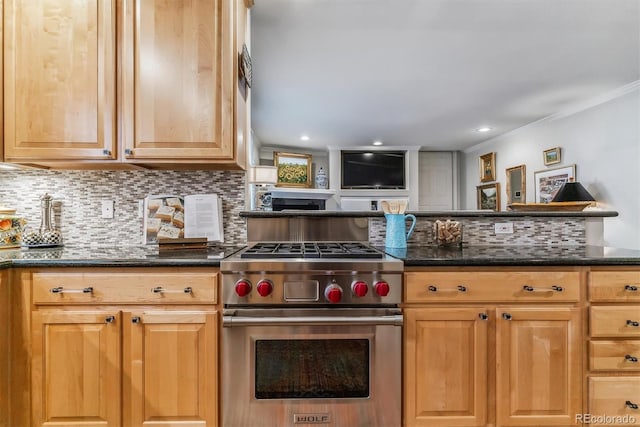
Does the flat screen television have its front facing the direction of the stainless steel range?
yes

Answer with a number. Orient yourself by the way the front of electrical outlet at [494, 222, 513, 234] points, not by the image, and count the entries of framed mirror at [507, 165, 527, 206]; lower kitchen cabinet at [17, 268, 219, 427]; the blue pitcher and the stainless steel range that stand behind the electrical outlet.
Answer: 1

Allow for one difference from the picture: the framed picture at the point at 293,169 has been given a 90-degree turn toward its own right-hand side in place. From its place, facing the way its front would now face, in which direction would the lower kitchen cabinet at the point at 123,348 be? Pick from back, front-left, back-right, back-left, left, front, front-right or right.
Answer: left

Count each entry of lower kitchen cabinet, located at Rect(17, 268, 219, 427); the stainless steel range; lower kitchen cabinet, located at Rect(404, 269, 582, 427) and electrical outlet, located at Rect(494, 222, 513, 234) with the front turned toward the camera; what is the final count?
4

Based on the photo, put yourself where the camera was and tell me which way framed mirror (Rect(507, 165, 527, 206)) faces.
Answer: facing the viewer and to the left of the viewer

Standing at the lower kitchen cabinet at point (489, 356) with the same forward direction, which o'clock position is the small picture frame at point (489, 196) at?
The small picture frame is roughly at 6 o'clock from the lower kitchen cabinet.

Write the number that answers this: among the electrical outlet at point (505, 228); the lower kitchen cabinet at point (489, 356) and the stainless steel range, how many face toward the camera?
3

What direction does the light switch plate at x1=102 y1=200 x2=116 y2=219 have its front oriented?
toward the camera

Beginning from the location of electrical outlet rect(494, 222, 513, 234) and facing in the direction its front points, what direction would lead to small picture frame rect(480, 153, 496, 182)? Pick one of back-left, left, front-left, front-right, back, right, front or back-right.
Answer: back

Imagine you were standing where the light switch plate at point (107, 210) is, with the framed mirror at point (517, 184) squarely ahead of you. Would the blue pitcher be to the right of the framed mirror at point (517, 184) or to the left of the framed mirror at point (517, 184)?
right

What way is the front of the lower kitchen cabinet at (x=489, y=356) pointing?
toward the camera

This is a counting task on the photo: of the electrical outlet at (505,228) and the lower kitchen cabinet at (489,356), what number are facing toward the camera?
2

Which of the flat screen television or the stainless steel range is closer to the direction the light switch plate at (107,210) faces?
the stainless steel range

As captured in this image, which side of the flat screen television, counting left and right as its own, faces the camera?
front

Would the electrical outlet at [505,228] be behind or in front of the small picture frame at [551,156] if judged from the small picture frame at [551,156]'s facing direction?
in front

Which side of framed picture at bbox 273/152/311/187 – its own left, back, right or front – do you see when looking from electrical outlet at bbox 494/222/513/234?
front
